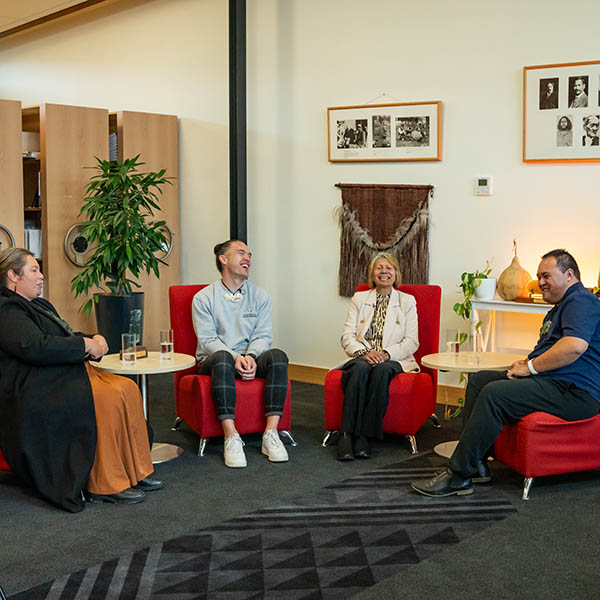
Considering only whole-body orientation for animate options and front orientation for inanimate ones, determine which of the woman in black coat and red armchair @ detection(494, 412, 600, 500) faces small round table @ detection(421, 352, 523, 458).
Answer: the woman in black coat

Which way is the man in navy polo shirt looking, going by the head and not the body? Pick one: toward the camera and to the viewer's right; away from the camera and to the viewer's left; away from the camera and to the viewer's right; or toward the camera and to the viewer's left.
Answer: toward the camera and to the viewer's left

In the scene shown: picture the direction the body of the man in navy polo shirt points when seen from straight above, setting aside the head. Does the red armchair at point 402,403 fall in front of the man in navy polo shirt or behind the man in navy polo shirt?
in front

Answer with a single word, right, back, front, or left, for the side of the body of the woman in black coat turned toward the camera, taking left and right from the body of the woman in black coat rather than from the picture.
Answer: right

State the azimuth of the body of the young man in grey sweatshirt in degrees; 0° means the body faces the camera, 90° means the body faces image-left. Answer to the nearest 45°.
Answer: approximately 315°

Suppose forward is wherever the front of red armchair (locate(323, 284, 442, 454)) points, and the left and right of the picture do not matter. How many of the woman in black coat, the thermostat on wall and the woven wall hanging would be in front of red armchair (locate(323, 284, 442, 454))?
1

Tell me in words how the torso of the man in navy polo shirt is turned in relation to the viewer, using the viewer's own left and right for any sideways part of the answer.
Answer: facing to the left of the viewer

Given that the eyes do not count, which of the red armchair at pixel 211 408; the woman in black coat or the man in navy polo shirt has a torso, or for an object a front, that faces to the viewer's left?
the man in navy polo shirt

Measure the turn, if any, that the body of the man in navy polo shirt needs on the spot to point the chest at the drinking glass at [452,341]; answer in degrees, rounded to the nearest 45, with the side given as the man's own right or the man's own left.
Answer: approximately 45° to the man's own right

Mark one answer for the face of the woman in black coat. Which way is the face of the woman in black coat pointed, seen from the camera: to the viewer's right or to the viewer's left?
to the viewer's right

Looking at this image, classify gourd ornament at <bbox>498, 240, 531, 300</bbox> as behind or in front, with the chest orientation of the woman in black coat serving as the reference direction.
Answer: in front

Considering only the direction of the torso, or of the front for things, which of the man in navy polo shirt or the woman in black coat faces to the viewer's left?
the man in navy polo shirt
